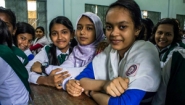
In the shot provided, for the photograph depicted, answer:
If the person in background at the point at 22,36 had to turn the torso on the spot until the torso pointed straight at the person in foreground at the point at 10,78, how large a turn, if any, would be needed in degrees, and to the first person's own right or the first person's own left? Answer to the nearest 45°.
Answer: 0° — they already face them

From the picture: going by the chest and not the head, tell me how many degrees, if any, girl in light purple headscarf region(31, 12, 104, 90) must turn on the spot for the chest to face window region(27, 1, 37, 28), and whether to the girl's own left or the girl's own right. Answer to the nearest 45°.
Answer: approximately 135° to the girl's own right

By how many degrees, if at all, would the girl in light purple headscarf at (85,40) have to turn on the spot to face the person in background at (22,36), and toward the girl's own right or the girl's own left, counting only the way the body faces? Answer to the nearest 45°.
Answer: approximately 90° to the girl's own right

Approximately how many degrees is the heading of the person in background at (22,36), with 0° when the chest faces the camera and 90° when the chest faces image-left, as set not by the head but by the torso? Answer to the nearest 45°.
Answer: approximately 0°

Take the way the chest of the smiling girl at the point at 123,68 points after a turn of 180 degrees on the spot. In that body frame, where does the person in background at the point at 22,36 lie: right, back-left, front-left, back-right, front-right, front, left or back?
left
